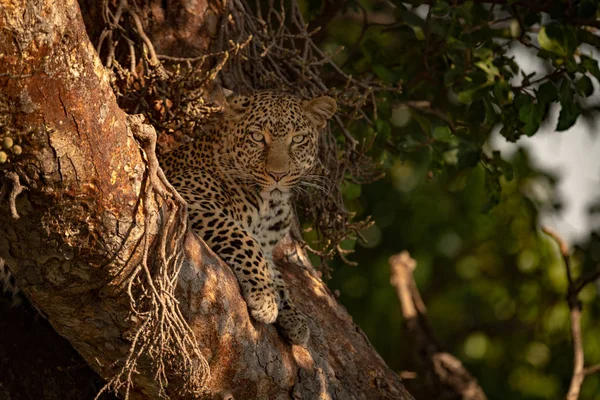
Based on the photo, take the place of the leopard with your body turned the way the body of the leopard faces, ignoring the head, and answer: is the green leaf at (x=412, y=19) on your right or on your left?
on your left

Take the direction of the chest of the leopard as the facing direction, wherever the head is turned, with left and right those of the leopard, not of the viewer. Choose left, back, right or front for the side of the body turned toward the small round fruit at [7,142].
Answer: right

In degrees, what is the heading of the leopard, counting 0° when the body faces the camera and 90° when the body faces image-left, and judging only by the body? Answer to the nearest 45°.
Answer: approximately 315°

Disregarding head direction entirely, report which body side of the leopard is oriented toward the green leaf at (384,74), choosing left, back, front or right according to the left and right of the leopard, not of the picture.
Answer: left
